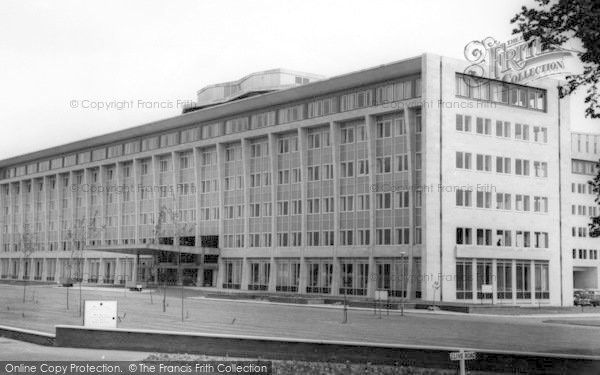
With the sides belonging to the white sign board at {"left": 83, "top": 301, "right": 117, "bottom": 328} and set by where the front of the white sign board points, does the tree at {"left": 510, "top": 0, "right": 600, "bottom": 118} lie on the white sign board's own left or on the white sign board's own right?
on the white sign board's own left

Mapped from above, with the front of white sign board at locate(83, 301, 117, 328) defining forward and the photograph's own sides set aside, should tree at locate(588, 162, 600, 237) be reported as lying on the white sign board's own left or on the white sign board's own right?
on the white sign board's own left

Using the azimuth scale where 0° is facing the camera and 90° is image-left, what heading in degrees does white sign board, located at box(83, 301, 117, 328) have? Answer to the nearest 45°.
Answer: approximately 0°
